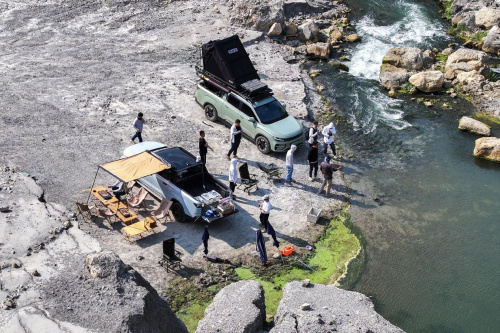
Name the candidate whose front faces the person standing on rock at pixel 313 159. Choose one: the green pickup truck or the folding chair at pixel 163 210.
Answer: the green pickup truck

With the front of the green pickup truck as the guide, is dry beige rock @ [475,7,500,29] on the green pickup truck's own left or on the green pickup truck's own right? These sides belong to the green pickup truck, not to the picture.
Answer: on the green pickup truck's own left

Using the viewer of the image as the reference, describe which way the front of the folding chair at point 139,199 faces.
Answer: facing the viewer and to the left of the viewer

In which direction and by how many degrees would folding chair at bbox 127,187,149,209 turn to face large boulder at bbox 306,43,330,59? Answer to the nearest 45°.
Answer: approximately 180°

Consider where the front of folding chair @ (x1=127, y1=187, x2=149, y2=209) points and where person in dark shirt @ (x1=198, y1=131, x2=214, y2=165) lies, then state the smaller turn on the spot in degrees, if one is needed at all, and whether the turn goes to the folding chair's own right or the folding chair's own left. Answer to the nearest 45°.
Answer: approximately 180°

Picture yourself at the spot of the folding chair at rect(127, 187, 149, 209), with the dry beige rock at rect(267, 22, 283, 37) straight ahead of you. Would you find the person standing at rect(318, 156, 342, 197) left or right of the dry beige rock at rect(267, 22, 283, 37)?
right

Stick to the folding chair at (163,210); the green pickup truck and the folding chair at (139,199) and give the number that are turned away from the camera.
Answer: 0

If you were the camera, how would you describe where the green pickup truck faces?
facing the viewer and to the right of the viewer

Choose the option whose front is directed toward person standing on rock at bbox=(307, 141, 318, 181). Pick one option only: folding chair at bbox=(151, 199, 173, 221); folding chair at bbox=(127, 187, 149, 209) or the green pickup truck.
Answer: the green pickup truck

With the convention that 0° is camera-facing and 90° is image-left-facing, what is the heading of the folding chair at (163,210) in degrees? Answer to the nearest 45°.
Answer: approximately 45°

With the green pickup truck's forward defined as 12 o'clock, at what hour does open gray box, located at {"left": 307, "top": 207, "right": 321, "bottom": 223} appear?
The open gray box is roughly at 1 o'clock from the green pickup truck.

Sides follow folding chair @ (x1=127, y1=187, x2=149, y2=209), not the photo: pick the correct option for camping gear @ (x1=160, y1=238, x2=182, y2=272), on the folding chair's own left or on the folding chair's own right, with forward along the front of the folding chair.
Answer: on the folding chair's own left

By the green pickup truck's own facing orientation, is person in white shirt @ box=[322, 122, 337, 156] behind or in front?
in front

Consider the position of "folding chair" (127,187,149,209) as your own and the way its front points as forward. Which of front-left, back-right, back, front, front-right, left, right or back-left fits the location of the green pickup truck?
back

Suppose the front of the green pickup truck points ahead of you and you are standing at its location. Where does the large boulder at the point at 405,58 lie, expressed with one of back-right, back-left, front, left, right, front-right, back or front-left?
left

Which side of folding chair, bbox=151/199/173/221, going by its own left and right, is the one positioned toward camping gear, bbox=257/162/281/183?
back

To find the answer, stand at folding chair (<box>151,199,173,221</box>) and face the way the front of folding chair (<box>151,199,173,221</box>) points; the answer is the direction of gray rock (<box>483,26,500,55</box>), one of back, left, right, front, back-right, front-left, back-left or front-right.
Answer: back

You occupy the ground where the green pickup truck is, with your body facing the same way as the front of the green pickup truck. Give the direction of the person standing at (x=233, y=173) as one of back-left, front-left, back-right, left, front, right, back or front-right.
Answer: front-right

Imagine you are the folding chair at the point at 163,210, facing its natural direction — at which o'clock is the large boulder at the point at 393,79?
The large boulder is roughly at 6 o'clock from the folding chair.
